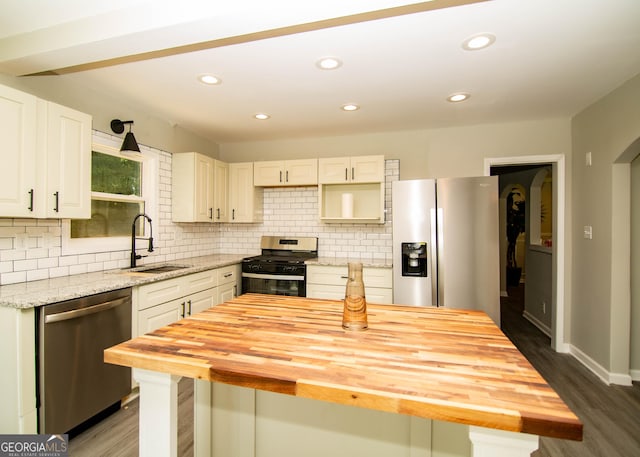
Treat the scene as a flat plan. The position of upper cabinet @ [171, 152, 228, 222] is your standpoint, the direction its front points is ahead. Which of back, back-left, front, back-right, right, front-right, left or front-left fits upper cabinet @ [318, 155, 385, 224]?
front-left

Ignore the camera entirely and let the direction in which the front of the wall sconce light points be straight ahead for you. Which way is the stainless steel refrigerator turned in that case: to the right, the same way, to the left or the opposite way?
to the right

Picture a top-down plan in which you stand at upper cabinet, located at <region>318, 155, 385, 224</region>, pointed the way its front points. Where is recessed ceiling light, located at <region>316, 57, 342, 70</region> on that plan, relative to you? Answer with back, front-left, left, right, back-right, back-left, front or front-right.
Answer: front

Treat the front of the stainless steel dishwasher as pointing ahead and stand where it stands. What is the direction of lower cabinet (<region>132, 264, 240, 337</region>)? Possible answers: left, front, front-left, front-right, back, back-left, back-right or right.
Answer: left

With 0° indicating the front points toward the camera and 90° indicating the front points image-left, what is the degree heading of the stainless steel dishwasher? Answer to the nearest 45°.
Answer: approximately 315°

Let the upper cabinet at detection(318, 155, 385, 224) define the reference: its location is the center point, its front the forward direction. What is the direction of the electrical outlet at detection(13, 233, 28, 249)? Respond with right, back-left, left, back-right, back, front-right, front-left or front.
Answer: front-right

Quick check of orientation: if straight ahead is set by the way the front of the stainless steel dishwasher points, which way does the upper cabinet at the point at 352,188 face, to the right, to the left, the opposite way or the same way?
to the right

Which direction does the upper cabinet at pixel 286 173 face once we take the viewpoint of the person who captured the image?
facing the viewer

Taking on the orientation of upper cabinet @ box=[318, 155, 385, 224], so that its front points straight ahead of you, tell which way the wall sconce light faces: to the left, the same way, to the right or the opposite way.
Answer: to the left

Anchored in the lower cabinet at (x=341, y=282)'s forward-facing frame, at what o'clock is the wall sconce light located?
The wall sconce light is roughly at 2 o'clock from the lower cabinet.

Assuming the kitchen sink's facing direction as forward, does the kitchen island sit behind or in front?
in front

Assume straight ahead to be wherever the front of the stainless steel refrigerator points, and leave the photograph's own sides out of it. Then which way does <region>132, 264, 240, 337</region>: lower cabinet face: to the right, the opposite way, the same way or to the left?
to the left

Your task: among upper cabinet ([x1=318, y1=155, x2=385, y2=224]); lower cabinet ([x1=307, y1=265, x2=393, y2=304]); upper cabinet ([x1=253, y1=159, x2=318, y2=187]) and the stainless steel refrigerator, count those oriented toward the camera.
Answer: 4

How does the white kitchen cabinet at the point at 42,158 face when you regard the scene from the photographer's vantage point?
facing the viewer and to the right of the viewer

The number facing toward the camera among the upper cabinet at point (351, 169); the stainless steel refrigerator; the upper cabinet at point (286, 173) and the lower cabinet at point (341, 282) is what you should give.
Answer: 4

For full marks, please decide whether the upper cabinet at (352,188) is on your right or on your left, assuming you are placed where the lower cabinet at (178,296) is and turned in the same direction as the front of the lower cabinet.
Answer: on your left

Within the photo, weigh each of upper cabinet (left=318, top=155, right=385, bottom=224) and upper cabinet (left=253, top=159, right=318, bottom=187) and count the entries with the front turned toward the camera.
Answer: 2

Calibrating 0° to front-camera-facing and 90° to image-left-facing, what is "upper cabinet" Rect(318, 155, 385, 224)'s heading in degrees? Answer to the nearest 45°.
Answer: approximately 0°
